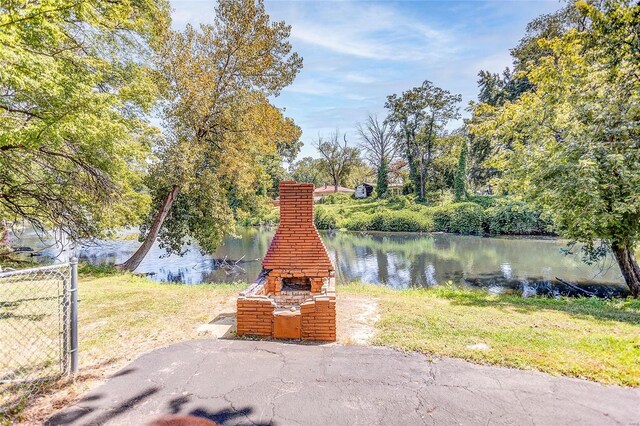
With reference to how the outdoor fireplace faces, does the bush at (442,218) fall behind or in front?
behind

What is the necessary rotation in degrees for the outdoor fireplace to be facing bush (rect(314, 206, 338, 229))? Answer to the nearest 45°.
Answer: approximately 180°

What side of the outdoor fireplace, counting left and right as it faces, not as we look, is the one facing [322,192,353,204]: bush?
back

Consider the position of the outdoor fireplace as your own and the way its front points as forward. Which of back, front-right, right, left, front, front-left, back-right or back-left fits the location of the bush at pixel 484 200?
back-left

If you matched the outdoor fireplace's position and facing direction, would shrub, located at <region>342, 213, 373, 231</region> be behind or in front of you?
behind

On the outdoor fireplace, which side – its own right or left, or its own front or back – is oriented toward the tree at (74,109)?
right

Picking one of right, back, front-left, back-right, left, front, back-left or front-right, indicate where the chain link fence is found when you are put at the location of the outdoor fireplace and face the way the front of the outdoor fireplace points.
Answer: front-right

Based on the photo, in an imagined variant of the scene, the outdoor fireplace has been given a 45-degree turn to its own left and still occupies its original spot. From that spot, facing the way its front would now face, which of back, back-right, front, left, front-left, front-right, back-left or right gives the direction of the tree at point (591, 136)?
front-left

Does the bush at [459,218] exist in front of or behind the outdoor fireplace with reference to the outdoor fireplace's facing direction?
behind

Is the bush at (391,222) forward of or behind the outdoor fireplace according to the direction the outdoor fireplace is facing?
behind

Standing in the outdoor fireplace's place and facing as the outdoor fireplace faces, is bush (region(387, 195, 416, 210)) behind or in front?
behind

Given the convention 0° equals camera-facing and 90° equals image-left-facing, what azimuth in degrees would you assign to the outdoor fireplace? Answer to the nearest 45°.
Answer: approximately 0°

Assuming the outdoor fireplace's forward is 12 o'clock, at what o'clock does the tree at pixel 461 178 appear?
The tree is roughly at 7 o'clock from the outdoor fireplace.

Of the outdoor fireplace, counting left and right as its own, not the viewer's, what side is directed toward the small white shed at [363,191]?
back
